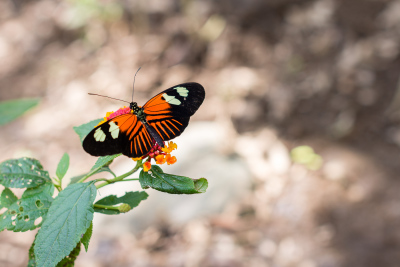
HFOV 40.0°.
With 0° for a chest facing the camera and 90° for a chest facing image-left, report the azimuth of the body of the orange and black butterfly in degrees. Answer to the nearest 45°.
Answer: approximately 135°
